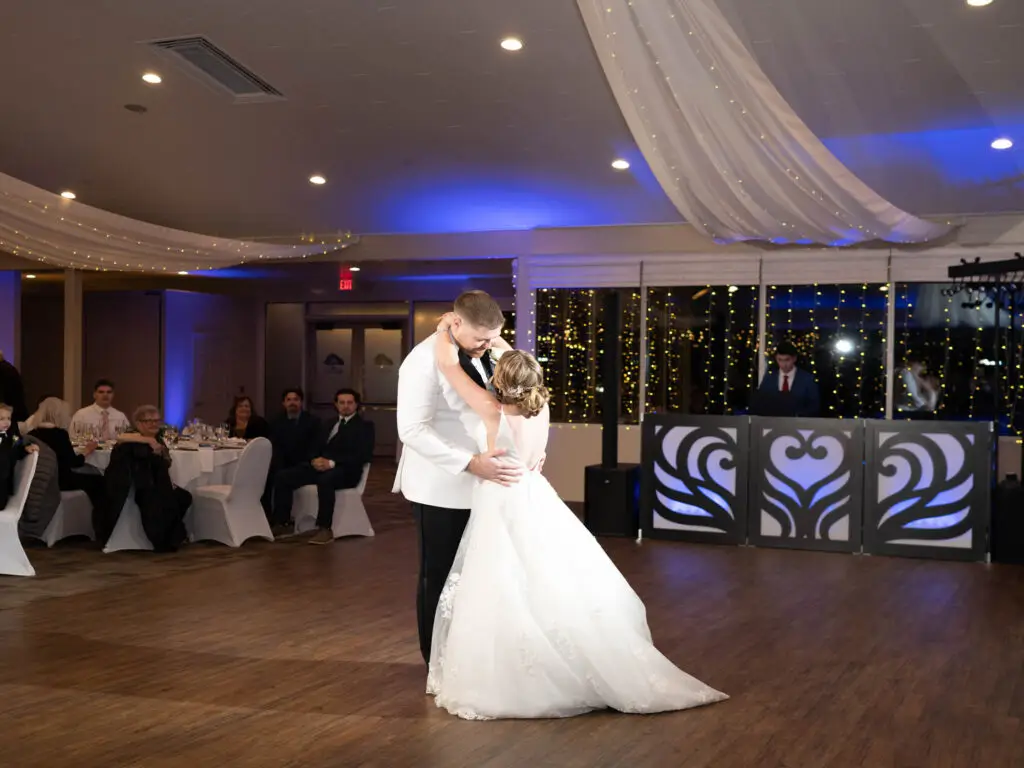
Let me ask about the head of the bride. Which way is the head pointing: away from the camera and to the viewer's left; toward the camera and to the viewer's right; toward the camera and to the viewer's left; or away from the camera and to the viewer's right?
away from the camera and to the viewer's left

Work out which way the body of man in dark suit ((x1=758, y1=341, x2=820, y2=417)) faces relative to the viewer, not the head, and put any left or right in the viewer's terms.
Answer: facing the viewer

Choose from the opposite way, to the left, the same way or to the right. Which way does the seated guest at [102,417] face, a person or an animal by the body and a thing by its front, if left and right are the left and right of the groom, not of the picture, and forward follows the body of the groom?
to the right

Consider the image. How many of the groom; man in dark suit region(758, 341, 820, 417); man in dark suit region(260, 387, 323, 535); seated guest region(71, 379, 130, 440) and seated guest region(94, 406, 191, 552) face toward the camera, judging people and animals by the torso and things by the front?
4

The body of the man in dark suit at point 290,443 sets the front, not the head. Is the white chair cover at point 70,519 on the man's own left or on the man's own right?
on the man's own right

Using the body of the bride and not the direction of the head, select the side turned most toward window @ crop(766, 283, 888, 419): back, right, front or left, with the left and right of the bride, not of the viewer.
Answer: right

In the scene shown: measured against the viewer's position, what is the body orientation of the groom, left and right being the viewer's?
facing to the right of the viewer

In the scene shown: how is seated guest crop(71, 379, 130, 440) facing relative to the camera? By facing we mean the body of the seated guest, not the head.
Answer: toward the camera

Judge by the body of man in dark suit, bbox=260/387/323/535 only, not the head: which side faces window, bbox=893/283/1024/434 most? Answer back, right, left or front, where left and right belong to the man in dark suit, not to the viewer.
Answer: left

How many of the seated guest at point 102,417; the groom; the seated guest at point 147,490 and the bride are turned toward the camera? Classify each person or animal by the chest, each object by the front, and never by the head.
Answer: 2

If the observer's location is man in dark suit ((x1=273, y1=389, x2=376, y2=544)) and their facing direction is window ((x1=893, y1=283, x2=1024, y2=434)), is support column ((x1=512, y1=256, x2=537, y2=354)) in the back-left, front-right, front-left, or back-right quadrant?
front-left

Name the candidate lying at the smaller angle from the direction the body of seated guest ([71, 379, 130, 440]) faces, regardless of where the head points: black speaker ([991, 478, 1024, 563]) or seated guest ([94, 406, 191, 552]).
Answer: the seated guest
